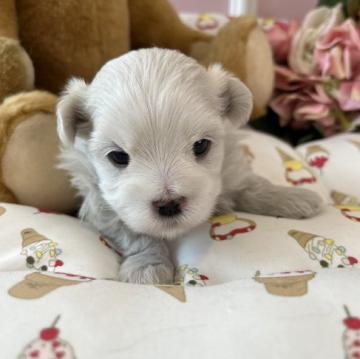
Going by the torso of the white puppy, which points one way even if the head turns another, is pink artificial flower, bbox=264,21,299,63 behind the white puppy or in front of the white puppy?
behind

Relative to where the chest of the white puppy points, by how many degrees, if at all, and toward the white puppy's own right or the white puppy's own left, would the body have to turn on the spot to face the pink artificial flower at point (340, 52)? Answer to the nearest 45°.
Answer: approximately 135° to the white puppy's own left

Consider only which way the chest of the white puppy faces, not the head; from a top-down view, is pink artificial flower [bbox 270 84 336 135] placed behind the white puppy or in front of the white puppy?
behind

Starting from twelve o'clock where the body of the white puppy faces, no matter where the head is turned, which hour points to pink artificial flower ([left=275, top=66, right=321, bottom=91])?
The pink artificial flower is roughly at 7 o'clock from the white puppy.

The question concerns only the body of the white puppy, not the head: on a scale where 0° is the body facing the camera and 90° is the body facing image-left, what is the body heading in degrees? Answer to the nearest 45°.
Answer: approximately 0°

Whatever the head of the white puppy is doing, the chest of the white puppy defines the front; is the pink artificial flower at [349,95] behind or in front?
behind
